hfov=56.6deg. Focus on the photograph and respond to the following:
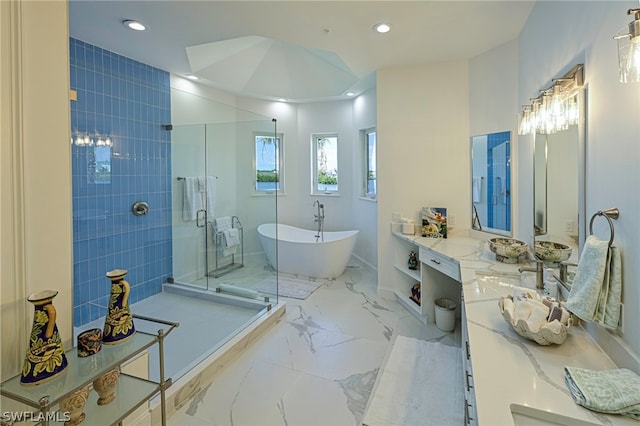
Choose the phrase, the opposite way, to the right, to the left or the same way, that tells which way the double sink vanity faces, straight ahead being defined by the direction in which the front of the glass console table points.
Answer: the opposite way

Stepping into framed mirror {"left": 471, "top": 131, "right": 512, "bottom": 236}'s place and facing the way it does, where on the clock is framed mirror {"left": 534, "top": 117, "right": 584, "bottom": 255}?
framed mirror {"left": 534, "top": 117, "right": 584, "bottom": 255} is roughly at 10 o'clock from framed mirror {"left": 471, "top": 131, "right": 512, "bottom": 236}.

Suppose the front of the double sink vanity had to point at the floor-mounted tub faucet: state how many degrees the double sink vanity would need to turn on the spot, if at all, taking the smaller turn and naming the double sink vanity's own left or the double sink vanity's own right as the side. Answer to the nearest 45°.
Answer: approximately 45° to the double sink vanity's own right

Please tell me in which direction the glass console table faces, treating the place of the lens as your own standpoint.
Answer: facing the viewer and to the right of the viewer

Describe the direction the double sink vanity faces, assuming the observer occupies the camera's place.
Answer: facing to the left of the viewer
